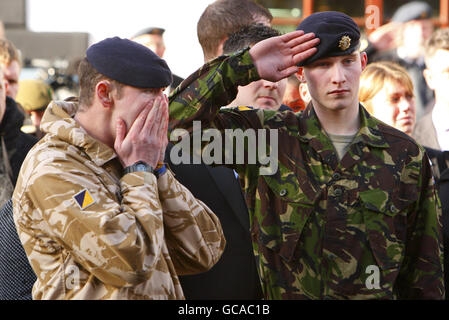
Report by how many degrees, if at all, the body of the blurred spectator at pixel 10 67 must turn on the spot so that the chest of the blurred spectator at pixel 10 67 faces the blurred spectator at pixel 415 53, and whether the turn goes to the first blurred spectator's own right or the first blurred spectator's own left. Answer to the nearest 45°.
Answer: approximately 45° to the first blurred spectator's own left

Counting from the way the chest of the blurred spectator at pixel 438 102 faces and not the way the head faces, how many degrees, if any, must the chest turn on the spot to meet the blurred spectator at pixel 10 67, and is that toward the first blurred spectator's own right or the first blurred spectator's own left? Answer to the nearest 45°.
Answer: approximately 135° to the first blurred spectator's own right

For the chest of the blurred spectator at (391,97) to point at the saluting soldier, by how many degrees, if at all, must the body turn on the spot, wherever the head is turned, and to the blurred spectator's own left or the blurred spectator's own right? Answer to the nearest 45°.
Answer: approximately 45° to the blurred spectator's own right
